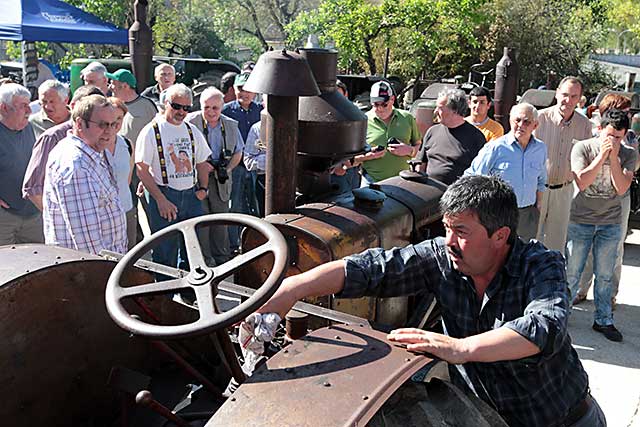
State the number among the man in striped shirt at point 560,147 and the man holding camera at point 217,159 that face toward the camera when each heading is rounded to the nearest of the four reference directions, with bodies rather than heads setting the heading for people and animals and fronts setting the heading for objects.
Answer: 2

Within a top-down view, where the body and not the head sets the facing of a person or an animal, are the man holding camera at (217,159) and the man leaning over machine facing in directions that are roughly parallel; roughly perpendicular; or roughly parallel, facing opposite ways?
roughly perpendicular

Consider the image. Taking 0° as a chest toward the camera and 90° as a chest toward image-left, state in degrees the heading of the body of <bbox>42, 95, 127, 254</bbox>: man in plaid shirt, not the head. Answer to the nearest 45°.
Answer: approximately 315°

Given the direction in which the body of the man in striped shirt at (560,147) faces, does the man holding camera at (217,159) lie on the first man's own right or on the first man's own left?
on the first man's own right

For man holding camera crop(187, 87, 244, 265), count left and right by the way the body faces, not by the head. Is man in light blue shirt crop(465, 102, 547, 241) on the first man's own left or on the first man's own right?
on the first man's own left

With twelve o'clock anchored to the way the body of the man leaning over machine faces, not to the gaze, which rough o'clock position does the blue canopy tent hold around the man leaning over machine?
The blue canopy tent is roughly at 3 o'clock from the man leaning over machine.

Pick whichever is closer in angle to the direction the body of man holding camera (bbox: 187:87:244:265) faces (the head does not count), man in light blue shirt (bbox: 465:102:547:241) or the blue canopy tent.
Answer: the man in light blue shirt

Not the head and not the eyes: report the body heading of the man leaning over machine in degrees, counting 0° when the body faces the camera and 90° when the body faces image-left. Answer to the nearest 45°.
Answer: approximately 45°

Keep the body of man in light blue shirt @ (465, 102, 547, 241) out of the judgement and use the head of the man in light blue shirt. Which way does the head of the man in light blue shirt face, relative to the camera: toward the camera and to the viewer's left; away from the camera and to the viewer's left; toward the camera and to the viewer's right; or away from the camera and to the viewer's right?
toward the camera and to the viewer's left

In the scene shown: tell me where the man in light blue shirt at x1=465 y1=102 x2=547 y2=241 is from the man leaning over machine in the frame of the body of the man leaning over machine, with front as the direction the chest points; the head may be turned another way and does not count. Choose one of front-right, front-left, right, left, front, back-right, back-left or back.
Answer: back-right

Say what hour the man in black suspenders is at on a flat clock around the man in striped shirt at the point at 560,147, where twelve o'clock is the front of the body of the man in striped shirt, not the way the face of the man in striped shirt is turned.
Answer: The man in black suspenders is roughly at 2 o'clock from the man in striped shirt.

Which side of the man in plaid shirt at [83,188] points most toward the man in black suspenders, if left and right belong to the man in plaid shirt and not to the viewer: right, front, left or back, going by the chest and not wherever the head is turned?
left

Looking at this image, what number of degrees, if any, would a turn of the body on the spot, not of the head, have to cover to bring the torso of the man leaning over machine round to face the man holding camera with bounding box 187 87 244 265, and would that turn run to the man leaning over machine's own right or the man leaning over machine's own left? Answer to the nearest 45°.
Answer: approximately 90° to the man leaning over machine's own right
